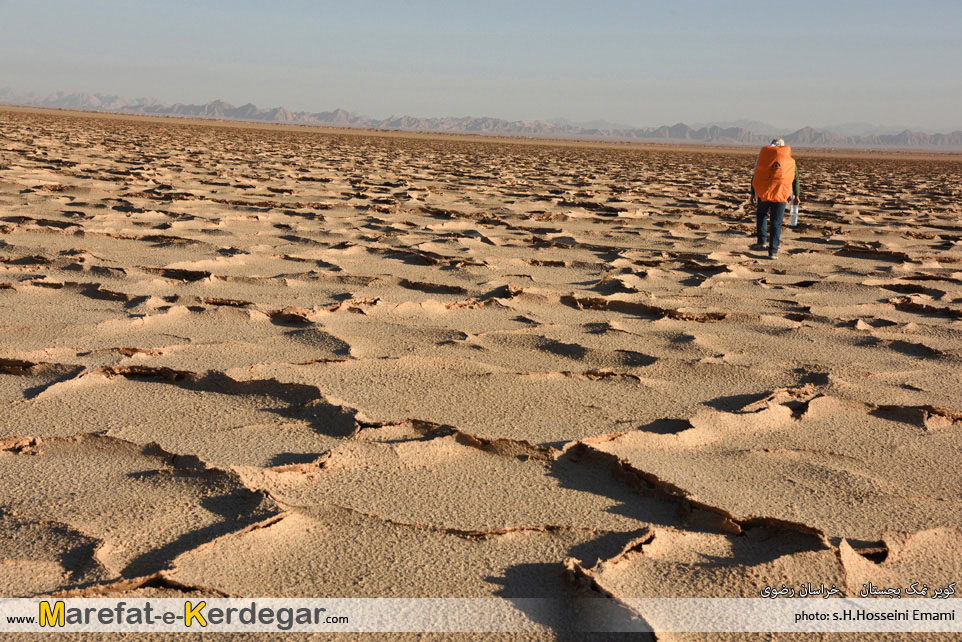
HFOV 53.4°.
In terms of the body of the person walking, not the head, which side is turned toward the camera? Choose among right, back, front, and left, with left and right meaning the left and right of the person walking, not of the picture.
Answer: back
